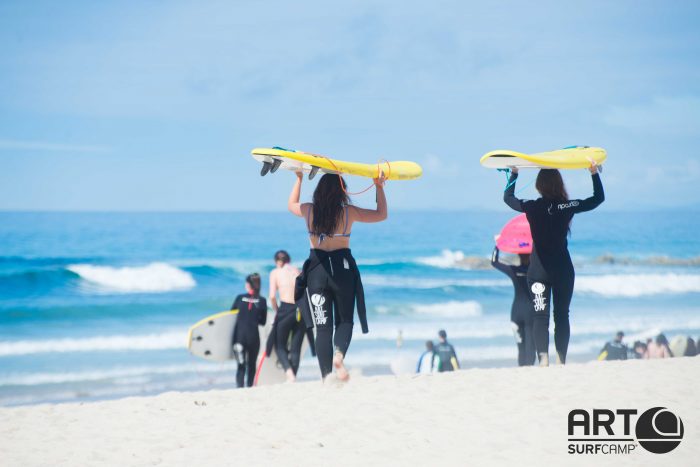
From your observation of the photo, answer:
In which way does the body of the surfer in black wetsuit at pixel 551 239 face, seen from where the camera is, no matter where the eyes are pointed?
away from the camera

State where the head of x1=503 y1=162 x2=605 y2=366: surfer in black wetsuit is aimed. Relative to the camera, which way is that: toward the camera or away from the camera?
away from the camera

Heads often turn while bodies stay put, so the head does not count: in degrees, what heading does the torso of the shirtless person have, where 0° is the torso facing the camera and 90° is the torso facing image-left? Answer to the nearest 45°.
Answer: approximately 180°

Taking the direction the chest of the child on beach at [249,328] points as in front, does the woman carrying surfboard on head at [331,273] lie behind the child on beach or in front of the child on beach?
behind

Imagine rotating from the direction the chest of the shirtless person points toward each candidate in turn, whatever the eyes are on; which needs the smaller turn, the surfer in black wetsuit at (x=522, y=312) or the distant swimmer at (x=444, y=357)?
the distant swimmer

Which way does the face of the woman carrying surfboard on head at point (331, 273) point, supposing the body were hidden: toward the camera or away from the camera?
away from the camera

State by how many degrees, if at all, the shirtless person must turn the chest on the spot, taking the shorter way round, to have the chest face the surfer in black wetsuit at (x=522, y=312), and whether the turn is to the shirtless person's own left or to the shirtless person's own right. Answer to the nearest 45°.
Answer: approximately 135° to the shirtless person's own right

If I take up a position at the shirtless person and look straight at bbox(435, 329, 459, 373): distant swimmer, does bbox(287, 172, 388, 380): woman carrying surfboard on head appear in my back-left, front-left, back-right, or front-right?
back-right

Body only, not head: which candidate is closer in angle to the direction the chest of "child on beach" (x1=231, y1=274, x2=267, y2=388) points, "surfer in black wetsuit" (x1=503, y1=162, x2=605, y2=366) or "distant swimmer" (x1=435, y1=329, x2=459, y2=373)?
the distant swimmer

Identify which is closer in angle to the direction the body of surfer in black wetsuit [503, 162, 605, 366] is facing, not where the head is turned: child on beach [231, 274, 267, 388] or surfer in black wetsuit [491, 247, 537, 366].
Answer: the surfer in black wetsuit

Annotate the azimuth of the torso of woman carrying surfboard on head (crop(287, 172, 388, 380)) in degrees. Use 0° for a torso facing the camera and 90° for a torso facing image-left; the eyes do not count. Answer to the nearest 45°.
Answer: approximately 180°

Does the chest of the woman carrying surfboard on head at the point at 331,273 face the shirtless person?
yes

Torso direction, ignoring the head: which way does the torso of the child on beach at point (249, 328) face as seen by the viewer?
away from the camera

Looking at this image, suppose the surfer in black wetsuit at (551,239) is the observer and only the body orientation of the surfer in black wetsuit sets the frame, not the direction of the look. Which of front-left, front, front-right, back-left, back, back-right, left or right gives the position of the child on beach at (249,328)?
front-left
